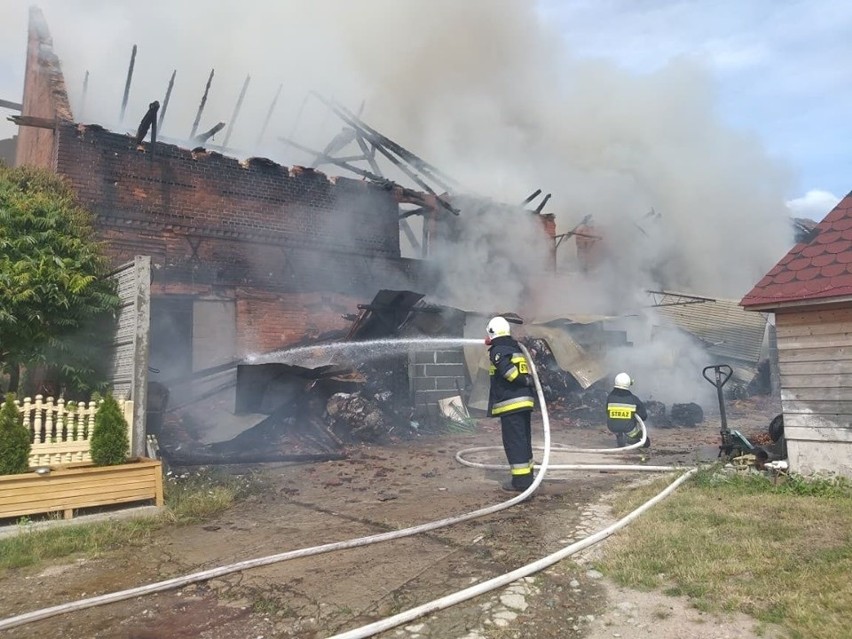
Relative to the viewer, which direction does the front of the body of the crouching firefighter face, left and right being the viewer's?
facing away from the viewer and to the right of the viewer

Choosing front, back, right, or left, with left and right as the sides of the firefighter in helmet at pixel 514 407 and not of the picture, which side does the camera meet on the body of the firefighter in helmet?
left

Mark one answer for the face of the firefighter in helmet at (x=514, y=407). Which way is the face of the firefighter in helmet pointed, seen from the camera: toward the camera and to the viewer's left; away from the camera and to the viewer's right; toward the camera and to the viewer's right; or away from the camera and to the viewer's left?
away from the camera and to the viewer's left

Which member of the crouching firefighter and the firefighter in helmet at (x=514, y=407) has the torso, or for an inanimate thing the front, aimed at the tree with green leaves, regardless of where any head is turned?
the firefighter in helmet

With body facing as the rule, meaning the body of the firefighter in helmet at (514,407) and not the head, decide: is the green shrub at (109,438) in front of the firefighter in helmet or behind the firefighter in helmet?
in front

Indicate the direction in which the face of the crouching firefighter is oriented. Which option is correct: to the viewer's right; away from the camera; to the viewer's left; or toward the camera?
away from the camera

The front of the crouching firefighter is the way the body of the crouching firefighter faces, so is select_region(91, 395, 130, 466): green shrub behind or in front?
behind

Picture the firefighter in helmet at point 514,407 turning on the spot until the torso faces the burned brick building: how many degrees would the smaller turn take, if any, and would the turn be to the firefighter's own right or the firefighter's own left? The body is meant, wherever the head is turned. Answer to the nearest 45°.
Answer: approximately 45° to the firefighter's own right

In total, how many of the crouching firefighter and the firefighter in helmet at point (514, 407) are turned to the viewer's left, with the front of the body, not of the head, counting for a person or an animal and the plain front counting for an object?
1

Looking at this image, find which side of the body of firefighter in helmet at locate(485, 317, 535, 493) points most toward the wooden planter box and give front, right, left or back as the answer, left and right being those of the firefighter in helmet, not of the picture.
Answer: front

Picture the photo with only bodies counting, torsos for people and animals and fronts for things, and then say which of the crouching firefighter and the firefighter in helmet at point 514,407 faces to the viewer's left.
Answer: the firefighter in helmet

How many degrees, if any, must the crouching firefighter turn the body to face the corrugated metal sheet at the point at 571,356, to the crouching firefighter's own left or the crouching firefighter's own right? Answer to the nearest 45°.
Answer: approximately 45° to the crouching firefighter's own left

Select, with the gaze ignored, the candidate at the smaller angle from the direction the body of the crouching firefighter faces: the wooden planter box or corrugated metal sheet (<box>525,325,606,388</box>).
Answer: the corrugated metal sheet

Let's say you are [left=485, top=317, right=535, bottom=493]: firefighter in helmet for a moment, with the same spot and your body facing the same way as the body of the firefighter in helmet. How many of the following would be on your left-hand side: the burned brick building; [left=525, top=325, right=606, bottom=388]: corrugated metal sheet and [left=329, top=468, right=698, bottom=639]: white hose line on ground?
1

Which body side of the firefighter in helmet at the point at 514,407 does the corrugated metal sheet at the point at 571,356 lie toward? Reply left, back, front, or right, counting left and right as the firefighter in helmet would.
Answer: right
